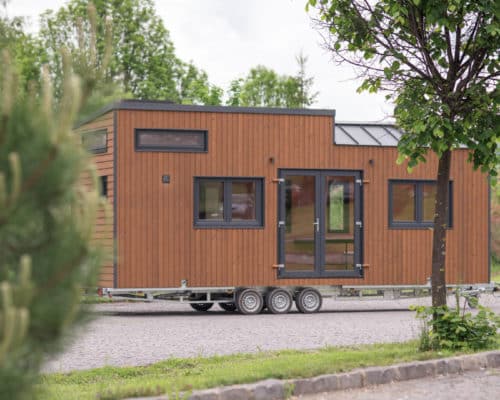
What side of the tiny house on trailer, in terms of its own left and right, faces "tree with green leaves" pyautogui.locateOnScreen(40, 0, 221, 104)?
back

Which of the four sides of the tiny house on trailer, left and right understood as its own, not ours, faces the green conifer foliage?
front

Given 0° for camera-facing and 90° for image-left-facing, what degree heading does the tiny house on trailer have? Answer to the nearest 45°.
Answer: approximately 0°
